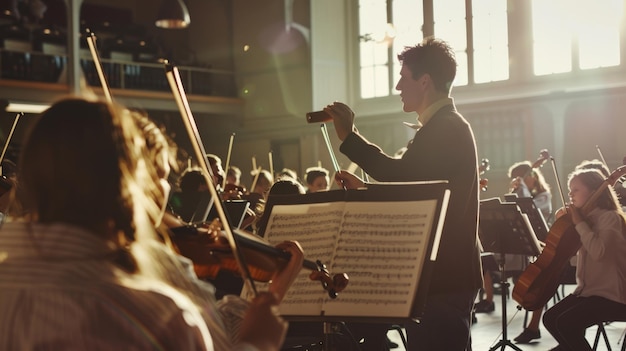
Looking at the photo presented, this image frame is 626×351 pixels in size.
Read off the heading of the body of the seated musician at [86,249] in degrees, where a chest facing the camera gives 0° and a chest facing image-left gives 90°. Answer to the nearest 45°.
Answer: approximately 225°

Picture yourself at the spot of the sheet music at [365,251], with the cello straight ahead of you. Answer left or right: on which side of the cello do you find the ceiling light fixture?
left

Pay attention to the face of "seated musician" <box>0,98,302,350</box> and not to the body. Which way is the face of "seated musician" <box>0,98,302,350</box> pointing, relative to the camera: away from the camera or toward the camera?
away from the camera

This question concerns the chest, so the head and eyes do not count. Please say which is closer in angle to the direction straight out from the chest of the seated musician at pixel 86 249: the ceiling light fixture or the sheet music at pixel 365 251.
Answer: the sheet music

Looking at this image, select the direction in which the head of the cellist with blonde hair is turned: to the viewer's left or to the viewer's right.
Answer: to the viewer's left

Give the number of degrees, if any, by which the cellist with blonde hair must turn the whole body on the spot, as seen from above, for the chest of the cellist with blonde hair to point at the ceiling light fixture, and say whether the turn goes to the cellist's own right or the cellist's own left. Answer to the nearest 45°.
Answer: approximately 45° to the cellist's own right

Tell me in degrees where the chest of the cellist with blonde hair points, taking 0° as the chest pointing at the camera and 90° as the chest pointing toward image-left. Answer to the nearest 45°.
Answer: approximately 90°

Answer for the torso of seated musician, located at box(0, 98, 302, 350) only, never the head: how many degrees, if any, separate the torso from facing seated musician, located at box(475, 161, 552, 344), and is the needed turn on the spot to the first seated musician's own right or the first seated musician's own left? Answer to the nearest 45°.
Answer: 0° — they already face them

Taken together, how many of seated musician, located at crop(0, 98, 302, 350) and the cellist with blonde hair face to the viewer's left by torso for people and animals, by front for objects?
1

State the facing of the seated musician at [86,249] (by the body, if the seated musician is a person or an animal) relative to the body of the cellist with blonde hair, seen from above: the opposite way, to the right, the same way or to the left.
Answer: to the right
